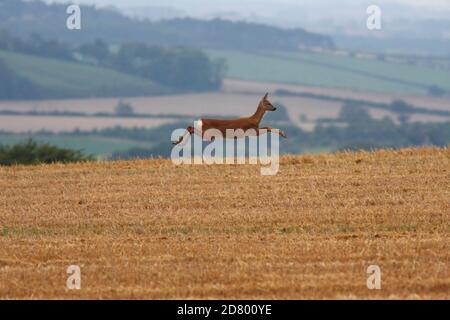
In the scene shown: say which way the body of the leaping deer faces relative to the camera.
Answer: to the viewer's right
